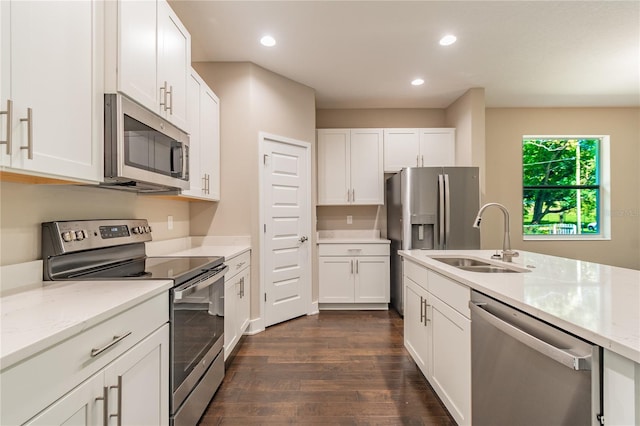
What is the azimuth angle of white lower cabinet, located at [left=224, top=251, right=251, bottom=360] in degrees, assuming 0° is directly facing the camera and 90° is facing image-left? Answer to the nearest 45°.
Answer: approximately 270°

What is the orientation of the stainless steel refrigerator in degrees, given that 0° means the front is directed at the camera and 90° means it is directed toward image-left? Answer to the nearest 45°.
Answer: approximately 0°

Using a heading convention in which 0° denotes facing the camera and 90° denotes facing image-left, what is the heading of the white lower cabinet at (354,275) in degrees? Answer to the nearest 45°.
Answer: approximately 0°

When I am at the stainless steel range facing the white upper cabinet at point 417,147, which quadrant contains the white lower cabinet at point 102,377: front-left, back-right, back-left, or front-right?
back-right

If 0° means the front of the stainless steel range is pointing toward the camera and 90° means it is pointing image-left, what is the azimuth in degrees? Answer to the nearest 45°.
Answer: approximately 315°

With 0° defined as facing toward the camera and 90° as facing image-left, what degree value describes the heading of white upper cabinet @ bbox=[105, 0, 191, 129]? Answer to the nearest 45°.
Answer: approximately 315°
